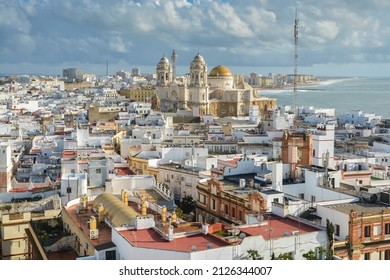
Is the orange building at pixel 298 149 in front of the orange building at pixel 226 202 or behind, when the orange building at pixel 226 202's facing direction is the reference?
behind

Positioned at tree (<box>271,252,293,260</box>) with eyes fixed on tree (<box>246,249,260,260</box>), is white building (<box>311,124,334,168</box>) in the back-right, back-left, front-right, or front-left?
back-right

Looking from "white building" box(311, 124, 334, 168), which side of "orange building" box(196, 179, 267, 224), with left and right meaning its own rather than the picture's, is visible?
back

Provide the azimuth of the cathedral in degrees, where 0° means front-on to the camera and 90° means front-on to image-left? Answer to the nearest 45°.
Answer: approximately 45°

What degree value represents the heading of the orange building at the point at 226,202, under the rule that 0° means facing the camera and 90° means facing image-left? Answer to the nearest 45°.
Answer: approximately 45°

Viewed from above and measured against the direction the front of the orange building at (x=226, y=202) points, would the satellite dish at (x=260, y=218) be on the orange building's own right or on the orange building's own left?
on the orange building's own left
